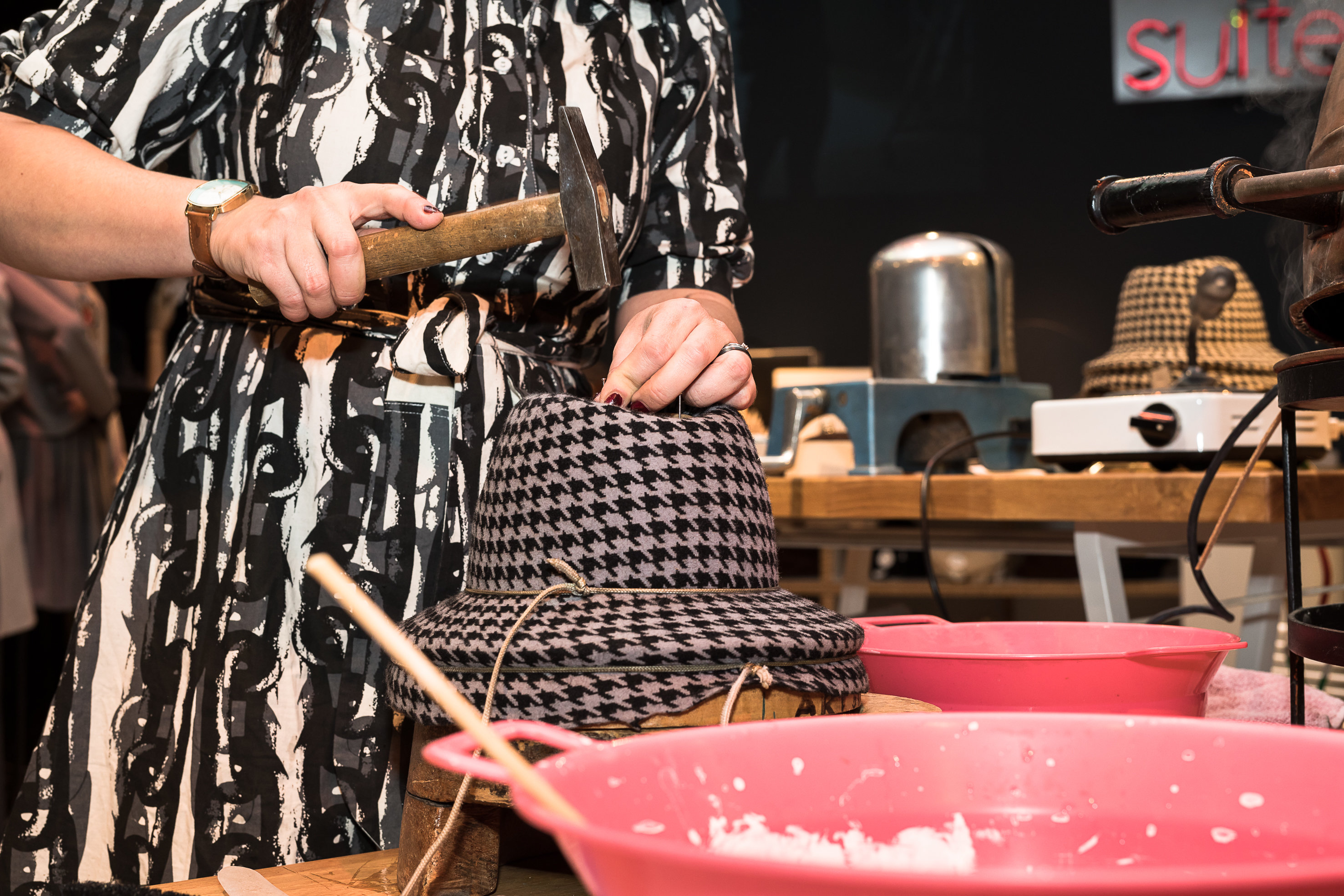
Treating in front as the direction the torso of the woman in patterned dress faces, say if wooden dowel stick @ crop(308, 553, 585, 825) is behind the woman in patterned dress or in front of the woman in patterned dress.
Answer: in front

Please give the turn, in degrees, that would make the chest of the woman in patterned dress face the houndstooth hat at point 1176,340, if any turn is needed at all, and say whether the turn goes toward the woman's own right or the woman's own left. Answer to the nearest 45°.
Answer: approximately 90° to the woman's own left

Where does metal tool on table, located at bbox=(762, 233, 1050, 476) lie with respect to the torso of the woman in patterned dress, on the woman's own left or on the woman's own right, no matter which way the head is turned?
on the woman's own left

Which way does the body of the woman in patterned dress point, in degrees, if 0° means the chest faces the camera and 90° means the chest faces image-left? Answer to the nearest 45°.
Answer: approximately 315°

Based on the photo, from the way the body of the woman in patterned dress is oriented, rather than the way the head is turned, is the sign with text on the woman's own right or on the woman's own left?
on the woman's own left

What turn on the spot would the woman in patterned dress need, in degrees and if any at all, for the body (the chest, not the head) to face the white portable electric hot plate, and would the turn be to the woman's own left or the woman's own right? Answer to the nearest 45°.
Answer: approximately 90° to the woman's own left

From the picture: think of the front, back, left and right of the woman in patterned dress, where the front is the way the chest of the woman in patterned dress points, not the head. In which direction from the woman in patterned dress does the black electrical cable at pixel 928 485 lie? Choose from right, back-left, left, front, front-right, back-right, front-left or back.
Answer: left
